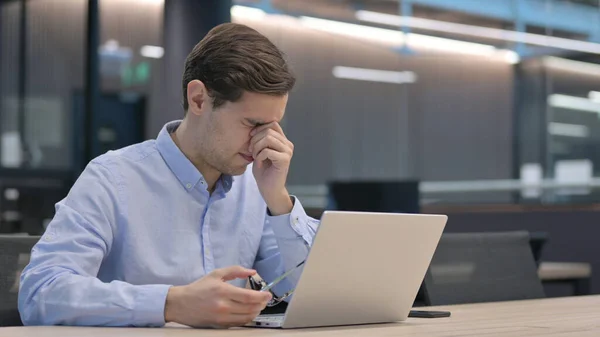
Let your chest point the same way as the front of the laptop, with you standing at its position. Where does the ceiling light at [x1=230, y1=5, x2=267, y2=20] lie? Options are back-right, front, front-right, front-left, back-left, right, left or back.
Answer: front-right

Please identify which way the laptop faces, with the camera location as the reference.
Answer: facing away from the viewer and to the left of the viewer

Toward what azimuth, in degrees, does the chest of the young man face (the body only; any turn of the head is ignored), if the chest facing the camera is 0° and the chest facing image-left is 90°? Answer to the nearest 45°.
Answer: approximately 315°

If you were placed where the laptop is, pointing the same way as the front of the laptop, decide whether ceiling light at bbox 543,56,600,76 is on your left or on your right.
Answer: on your right

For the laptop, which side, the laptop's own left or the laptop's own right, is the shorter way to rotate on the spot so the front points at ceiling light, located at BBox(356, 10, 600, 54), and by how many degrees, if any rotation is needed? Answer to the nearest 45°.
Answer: approximately 45° to the laptop's own right

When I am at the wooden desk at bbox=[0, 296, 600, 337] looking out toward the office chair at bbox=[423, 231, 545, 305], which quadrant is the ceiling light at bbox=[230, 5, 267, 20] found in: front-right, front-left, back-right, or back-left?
front-left

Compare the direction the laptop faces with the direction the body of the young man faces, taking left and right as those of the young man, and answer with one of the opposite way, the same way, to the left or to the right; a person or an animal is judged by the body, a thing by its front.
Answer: the opposite way

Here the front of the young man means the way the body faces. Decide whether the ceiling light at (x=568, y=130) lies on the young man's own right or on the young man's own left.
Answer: on the young man's own left

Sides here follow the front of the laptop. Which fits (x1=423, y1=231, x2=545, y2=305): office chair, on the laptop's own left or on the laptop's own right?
on the laptop's own right

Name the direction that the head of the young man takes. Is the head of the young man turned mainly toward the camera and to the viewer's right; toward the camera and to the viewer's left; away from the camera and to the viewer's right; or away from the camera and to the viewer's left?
toward the camera and to the viewer's right
